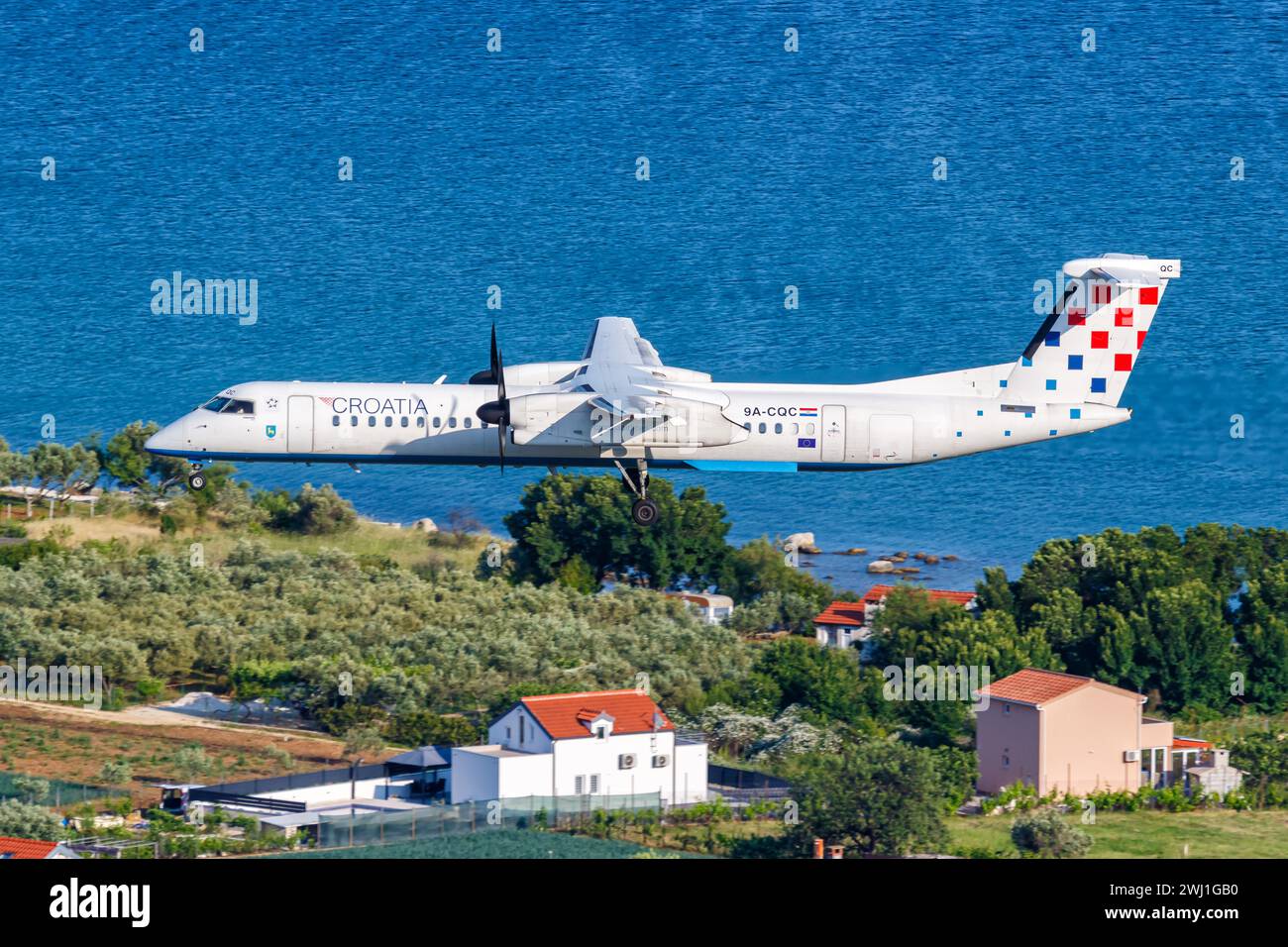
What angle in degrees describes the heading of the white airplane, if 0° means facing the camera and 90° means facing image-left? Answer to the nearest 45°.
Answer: approximately 90°
